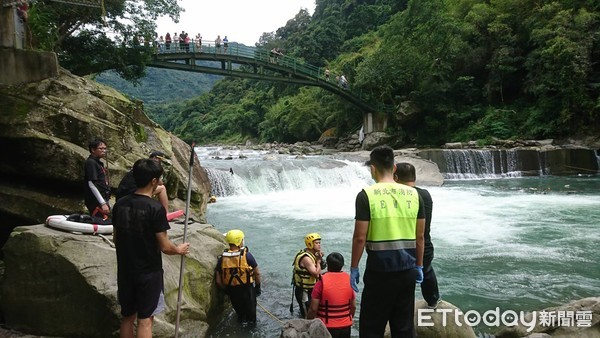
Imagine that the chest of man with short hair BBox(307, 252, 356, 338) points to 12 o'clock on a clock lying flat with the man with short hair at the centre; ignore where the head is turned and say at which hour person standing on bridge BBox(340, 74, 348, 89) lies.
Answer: The person standing on bridge is roughly at 12 o'clock from the man with short hair.

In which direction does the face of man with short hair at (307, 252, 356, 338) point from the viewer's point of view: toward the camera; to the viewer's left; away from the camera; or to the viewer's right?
away from the camera

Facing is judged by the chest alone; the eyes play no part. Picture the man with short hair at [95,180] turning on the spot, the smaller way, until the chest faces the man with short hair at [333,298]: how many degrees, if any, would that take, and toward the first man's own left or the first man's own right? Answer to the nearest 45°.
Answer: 0° — they already face them

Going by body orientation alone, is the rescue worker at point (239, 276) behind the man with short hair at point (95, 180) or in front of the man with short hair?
in front

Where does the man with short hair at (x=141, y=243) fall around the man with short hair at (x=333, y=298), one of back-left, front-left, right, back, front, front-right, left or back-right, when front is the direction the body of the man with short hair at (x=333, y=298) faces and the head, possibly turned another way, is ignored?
back-left

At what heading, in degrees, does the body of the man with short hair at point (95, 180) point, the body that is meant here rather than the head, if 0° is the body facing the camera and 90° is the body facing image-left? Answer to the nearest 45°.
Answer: approximately 315°

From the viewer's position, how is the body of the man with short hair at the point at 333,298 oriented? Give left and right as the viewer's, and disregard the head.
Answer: facing away from the viewer

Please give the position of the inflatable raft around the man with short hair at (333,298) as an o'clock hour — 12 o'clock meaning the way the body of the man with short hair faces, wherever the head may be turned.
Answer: The inflatable raft is roughly at 9 o'clock from the man with short hair.

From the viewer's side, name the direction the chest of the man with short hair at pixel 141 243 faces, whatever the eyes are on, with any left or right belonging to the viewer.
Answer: facing away from the viewer and to the right of the viewer

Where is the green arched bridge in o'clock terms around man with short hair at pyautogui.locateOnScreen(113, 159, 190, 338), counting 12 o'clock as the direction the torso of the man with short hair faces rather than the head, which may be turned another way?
The green arched bridge is roughly at 11 o'clock from the man with short hair.
